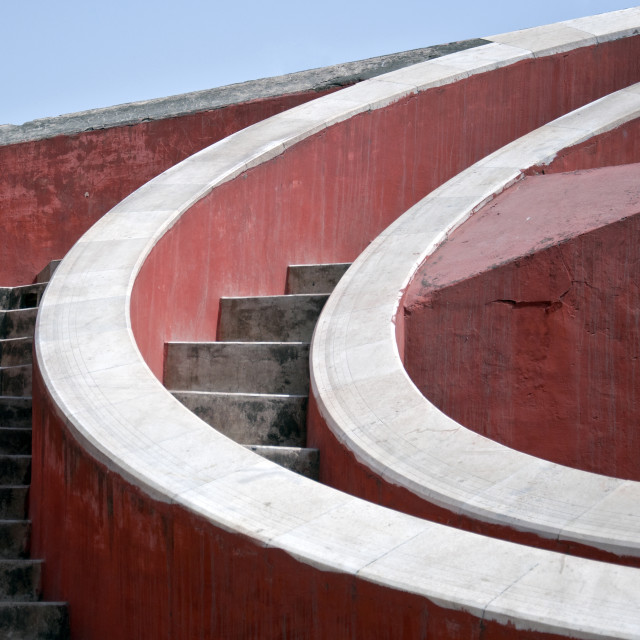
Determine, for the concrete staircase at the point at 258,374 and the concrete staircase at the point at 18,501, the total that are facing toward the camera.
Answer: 2

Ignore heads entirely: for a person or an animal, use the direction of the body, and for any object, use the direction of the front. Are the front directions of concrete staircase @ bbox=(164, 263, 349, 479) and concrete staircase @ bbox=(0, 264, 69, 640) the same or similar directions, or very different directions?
same or similar directions

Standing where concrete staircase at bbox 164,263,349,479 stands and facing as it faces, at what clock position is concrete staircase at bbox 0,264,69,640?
concrete staircase at bbox 0,264,69,640 is roughly at 2 o'clock from concrete staircase at bbox 164,263,349,479.

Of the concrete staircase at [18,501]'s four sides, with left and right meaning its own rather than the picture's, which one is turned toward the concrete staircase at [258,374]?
left

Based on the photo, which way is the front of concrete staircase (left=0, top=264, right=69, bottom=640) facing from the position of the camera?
facing the viewer
